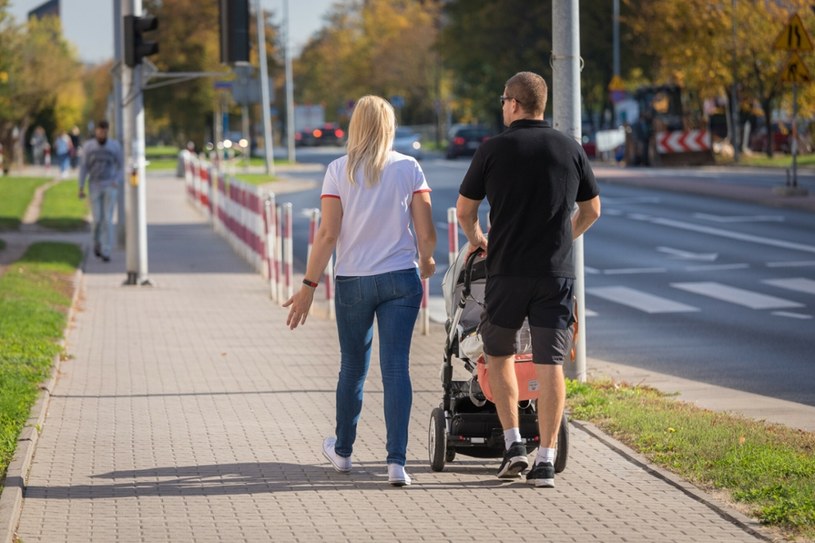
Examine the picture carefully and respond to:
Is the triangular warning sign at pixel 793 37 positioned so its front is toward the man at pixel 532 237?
yes

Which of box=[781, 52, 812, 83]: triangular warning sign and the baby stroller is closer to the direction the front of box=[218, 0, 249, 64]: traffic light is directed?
the triangular warning sign

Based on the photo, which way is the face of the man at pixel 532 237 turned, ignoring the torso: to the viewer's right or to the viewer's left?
to the viewer's left

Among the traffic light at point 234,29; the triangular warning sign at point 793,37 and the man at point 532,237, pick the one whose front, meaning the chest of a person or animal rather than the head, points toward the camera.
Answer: the triangular warning sign

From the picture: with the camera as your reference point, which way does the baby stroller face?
facing away from the viewer

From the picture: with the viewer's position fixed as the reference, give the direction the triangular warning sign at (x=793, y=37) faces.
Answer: facing the viewer

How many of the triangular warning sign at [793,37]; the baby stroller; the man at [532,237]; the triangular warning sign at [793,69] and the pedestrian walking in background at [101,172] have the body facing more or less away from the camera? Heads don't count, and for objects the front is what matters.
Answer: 2

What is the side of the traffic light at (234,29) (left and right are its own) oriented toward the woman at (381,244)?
back

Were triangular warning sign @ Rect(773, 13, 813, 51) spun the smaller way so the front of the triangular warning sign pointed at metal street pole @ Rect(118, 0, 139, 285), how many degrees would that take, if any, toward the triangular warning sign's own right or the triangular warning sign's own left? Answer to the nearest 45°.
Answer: approximately 45° to the triangular warning sign's own right

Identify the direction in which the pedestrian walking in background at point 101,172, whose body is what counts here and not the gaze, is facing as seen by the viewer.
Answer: toward the camera

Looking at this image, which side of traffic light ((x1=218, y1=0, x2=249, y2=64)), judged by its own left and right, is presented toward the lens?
back

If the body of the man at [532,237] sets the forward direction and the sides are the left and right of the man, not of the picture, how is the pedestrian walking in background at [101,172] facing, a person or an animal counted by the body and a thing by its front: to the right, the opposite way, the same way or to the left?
the opposite way

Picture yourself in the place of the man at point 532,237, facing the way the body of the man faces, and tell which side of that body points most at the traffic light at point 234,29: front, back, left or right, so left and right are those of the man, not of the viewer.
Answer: front

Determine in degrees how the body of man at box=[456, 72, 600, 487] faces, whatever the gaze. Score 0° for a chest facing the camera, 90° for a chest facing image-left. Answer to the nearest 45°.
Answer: approximately 180°

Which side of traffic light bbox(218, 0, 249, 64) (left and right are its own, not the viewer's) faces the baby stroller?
back

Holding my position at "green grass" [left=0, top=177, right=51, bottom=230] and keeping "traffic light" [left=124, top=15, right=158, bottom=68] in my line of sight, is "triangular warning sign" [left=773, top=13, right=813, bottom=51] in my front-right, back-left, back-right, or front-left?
front-left

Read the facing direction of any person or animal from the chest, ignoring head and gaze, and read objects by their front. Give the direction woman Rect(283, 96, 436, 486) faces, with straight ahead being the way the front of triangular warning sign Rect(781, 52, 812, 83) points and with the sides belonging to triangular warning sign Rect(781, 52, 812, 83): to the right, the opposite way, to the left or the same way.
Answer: the opposite way

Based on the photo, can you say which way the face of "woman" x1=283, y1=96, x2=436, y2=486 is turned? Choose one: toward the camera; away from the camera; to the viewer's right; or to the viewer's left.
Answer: away from the camera

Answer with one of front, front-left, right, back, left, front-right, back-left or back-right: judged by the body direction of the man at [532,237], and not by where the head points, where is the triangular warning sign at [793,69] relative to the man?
front
